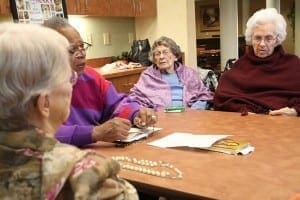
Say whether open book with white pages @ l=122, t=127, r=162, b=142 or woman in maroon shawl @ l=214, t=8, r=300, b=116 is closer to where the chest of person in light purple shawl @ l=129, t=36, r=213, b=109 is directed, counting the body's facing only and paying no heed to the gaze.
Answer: the open book with white pages

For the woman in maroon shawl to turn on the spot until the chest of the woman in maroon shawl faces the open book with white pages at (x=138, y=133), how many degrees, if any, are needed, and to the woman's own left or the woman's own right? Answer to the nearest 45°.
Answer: approximately 45° to the woman's own right

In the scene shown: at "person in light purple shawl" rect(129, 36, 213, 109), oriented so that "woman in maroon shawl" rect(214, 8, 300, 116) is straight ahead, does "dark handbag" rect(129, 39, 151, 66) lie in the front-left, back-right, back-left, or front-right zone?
back-left

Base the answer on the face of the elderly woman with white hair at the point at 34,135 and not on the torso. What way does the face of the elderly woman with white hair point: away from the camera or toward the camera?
away from the camera

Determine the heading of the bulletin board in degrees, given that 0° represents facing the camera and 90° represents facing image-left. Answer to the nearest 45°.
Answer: approximately 0°

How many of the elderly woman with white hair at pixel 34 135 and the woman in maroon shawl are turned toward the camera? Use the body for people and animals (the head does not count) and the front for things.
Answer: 1

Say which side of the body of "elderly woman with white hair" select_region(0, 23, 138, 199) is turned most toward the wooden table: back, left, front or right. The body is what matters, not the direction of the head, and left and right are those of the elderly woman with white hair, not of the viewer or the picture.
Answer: front

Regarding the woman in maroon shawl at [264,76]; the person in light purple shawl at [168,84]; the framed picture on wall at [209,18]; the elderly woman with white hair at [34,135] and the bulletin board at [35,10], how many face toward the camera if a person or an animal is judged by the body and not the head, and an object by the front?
4

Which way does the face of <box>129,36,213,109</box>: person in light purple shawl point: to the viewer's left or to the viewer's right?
to the viewer's left

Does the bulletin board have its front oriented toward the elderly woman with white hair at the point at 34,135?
yes

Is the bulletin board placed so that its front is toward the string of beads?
yes
